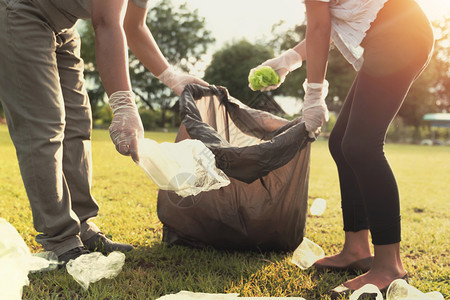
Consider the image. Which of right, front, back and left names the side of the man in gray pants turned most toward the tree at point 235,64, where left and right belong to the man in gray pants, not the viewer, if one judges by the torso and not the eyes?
left

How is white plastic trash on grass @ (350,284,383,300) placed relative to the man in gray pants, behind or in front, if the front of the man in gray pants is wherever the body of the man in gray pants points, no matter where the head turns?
in front

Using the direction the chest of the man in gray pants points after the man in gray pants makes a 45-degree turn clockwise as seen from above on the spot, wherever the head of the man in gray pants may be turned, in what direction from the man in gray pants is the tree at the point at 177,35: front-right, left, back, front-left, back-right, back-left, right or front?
back-left

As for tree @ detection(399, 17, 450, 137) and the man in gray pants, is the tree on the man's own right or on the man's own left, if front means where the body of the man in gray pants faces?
on the man's own left

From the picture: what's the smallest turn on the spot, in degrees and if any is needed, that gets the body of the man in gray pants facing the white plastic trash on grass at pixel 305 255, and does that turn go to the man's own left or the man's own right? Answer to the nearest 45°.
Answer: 0° — they already face it

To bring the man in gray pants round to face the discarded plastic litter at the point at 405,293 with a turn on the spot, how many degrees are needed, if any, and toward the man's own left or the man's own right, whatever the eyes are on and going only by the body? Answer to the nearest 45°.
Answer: approximately 45° to the man's own right

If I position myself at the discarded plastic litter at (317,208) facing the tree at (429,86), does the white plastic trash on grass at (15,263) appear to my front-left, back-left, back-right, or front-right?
back-left

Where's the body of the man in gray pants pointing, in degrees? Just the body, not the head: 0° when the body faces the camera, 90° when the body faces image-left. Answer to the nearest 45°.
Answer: approximately 270°
